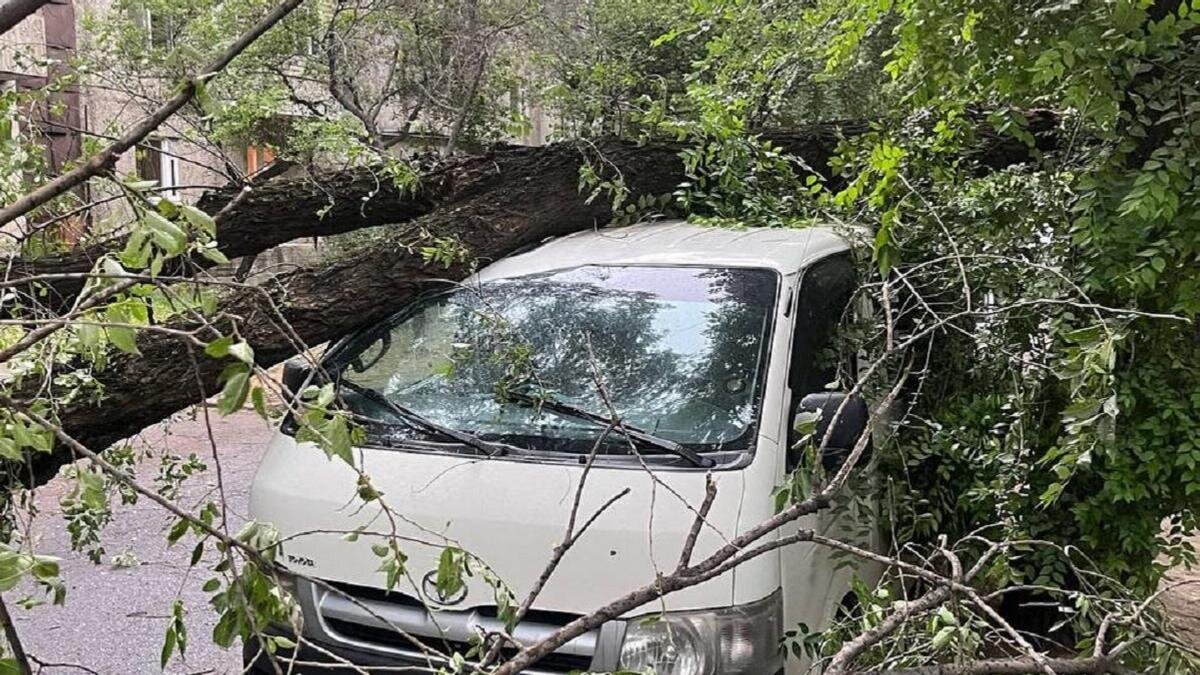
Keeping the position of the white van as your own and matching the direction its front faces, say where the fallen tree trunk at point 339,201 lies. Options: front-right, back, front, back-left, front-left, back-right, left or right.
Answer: right

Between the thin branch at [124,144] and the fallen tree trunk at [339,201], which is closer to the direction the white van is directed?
the thin branch

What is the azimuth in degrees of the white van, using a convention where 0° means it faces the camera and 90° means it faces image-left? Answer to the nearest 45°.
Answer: approximately 45°

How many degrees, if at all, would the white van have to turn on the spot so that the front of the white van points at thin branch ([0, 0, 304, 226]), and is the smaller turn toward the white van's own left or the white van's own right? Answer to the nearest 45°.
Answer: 0° — it already faces it
